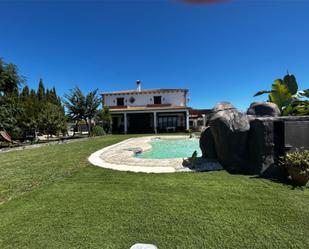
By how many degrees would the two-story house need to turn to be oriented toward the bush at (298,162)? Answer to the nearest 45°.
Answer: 0° — it already faces it

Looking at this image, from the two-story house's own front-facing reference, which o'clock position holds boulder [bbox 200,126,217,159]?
The boulder is roughly at 12 o'clock from the two-story house.

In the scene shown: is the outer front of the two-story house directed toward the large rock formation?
yes

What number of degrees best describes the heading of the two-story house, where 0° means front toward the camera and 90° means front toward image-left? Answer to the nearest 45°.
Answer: approximately 0°

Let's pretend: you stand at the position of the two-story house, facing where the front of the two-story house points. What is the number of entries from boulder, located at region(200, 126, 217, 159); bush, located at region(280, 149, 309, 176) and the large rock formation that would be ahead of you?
3

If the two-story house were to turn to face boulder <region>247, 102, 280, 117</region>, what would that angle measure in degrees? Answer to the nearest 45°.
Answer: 0° — it already faces it
